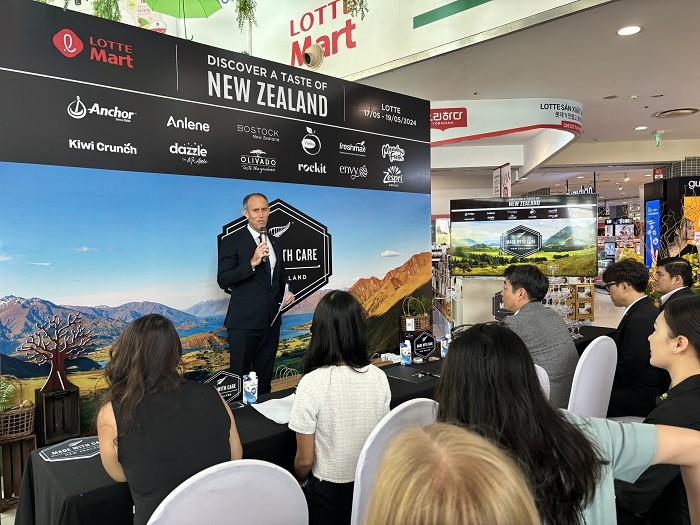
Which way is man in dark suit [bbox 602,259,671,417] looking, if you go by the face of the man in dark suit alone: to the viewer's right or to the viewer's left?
to the viewer's left

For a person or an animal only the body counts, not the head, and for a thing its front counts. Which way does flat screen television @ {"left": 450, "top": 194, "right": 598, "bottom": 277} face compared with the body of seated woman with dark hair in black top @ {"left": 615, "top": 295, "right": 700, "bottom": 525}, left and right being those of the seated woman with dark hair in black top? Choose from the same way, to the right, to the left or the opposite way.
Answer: to the left

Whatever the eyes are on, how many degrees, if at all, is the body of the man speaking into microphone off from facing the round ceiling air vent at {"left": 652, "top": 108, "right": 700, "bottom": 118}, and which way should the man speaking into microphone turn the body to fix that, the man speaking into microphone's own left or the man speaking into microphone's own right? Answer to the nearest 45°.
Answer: approximately 90° to the man speaking into microphone's own left

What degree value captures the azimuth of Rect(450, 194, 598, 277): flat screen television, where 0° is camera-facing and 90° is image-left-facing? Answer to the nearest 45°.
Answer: approximately 0°

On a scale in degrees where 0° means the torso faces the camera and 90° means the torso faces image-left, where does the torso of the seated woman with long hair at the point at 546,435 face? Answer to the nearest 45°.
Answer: approximately 135°

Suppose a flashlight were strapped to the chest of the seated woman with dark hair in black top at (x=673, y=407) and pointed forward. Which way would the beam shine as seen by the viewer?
to the viewer's left

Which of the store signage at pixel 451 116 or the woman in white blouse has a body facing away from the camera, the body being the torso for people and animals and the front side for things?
the woman in white blouse

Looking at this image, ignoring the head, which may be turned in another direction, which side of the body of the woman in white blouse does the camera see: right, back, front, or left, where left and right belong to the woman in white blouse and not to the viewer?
back

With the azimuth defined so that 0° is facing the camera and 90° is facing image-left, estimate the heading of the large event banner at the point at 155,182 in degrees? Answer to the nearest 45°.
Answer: approximately 315°

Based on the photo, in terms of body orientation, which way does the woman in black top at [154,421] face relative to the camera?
away from the camera

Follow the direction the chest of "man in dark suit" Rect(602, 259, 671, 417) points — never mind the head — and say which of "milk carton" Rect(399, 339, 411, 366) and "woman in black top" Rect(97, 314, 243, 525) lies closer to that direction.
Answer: the milk carton

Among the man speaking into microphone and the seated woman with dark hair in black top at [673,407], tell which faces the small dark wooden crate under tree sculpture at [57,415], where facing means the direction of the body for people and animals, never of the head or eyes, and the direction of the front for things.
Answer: the seated woman with dark hair in black top

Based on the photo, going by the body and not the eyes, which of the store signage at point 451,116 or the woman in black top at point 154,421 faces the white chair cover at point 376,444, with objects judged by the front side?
the store signage

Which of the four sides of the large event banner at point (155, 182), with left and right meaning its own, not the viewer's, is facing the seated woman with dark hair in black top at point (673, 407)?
front

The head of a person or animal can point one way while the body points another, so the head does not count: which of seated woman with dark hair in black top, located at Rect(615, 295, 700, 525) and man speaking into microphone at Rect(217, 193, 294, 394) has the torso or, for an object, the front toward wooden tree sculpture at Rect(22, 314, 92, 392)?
the seated woman with dark hair in black top

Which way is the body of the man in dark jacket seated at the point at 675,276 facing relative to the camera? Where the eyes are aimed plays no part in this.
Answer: to the viewer's left

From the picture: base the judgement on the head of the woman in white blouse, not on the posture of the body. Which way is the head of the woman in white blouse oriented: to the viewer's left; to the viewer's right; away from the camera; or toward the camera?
away from the camera

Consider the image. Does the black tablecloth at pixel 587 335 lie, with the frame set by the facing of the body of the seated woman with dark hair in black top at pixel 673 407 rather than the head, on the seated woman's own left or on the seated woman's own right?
on the seated woman's own right
